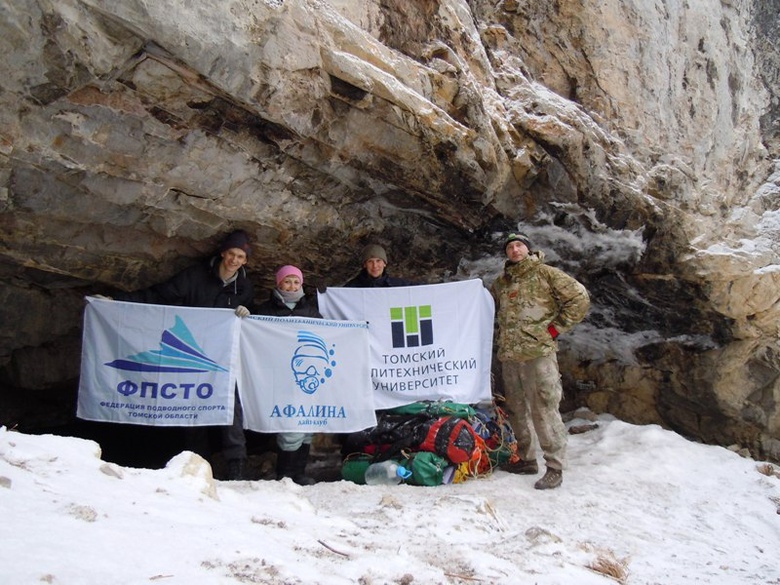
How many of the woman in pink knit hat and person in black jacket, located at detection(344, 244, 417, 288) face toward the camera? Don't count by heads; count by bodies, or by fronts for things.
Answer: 2

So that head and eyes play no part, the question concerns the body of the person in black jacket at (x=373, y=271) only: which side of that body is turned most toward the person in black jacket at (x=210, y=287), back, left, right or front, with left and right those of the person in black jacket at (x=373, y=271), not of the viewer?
right

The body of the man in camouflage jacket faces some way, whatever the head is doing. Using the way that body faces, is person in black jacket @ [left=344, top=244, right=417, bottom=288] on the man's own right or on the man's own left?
on the man's own right

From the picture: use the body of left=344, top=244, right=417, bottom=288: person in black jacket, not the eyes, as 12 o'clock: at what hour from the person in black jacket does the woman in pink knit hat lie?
The woman in pink knit hat is roughly at 2 o'clock from the person in black jacket.

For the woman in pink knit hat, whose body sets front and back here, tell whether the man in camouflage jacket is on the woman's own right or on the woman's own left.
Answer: on the woman's own left

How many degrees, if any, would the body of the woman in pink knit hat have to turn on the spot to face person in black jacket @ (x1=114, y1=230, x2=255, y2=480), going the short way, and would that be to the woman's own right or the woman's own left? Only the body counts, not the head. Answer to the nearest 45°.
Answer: approximately 90° to the woman's own right
